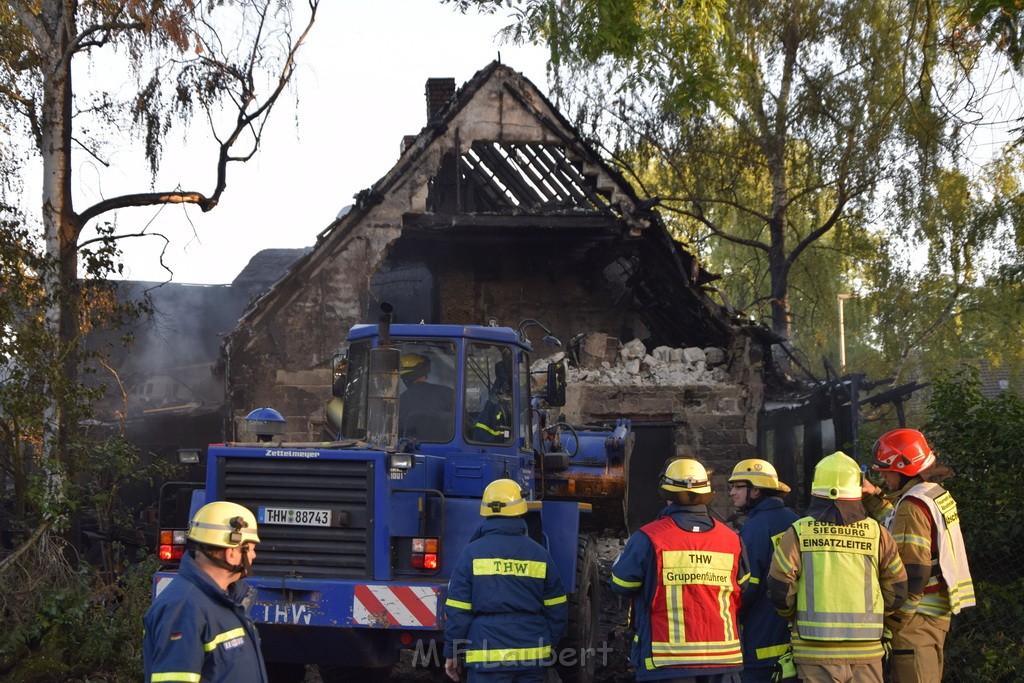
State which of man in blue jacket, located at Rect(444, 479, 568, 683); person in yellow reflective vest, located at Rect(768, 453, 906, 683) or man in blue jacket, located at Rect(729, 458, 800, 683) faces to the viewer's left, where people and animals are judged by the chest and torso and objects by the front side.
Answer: man in blue jacket, located at Rect(729, 458, 800, 683)

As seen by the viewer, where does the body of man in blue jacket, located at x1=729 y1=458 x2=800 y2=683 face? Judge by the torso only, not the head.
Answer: to the viewer's left

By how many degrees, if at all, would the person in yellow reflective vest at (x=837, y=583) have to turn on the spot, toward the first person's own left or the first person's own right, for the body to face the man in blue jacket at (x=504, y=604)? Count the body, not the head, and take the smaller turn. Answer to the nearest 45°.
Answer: approximately 90° to the first person's own left

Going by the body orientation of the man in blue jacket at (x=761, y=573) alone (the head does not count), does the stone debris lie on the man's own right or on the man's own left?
on the man's own right

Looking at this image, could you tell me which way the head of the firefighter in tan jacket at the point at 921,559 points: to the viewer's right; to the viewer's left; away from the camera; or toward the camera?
to the viewer's left

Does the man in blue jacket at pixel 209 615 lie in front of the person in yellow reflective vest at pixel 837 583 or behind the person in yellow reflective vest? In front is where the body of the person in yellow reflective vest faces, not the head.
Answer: behind

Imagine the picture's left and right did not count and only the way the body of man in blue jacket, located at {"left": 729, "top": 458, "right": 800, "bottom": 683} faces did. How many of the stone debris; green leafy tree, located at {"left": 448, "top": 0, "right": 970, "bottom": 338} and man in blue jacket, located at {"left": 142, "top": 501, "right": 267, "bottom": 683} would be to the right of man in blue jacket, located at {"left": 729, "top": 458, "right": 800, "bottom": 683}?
2

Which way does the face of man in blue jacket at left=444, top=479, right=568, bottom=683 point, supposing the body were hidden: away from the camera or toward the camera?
away from the camera

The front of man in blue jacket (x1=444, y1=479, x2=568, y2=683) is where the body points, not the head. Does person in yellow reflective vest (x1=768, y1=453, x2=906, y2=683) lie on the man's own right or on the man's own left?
on the man's own right

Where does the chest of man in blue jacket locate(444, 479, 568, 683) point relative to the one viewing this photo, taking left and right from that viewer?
facing away from the viewer

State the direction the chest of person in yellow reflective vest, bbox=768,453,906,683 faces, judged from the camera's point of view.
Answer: away from the camera

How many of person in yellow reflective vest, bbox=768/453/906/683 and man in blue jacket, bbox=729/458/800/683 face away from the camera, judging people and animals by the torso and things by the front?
1

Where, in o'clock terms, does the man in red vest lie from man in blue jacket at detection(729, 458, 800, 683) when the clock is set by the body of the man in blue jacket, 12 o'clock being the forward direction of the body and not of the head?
The man in red vest is roughly at 10 o'clock from the man in blue jacket.

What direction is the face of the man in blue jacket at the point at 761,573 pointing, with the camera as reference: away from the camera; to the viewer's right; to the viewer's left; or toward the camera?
to the viewer's left

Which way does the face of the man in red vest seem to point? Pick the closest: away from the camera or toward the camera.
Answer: away from the camera

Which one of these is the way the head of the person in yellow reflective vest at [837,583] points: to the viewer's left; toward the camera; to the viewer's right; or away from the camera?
away from the camera

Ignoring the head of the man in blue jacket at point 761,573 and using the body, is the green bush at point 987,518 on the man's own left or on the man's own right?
on the man's own right
